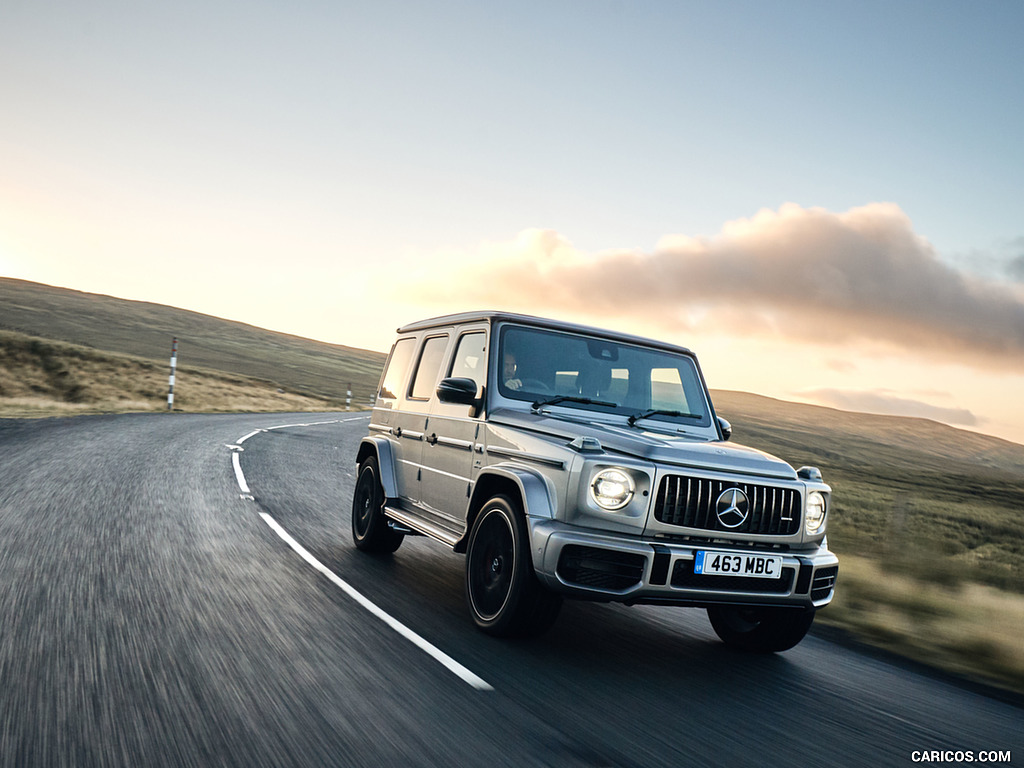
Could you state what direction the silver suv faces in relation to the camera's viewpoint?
facing the viewer and to the right of the viewer
